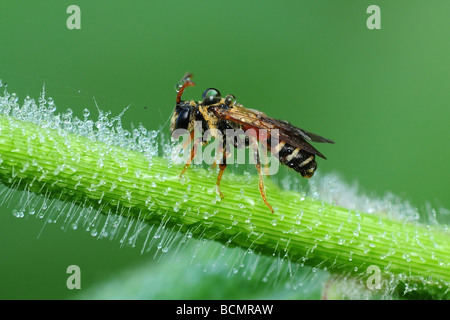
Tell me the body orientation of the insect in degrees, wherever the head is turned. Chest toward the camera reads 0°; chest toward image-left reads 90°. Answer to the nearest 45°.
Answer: approximately 90°
